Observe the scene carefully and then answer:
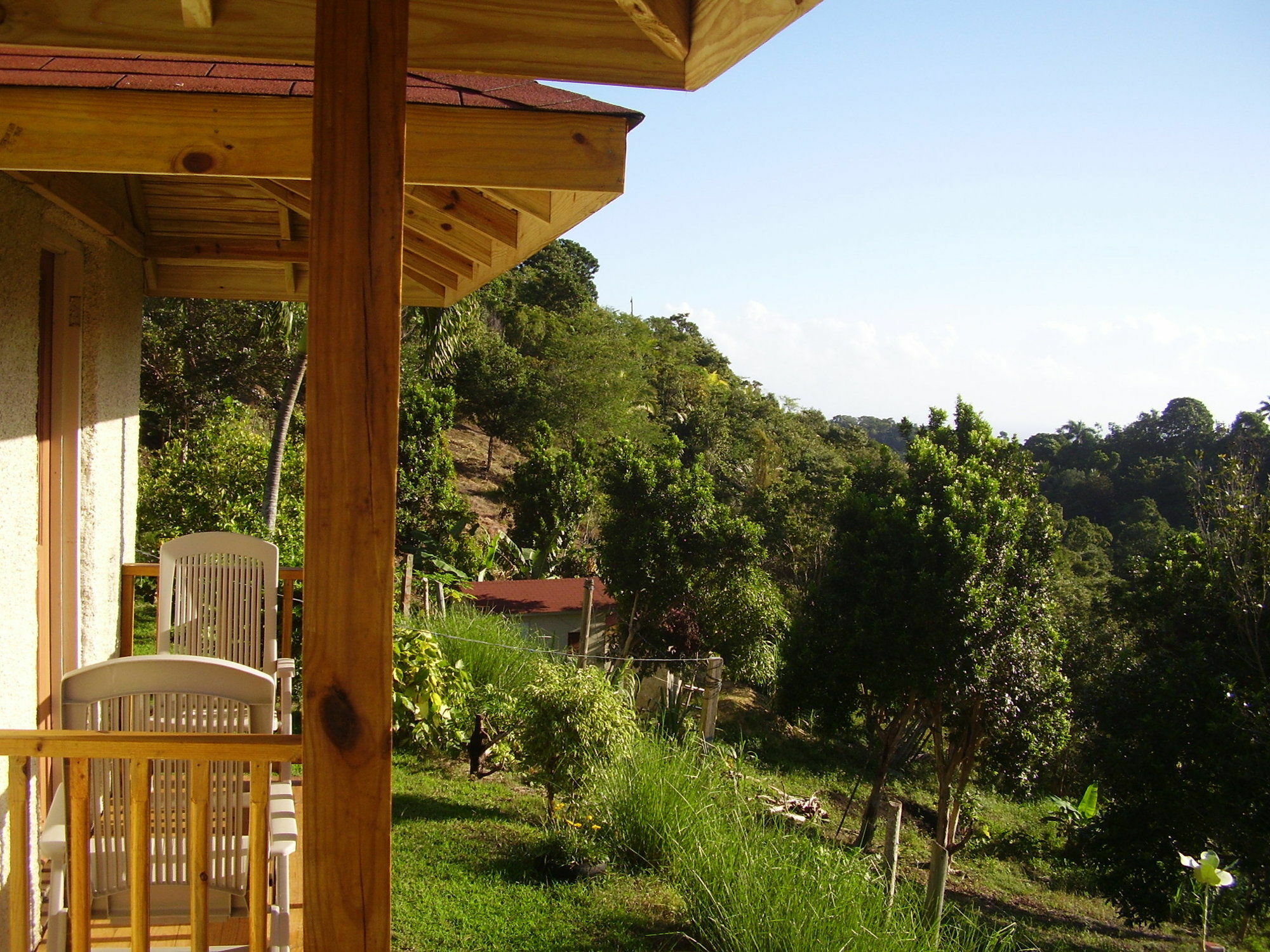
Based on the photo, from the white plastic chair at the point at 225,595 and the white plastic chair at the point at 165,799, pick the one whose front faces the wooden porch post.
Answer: the white plastic chair at the point at 225,595

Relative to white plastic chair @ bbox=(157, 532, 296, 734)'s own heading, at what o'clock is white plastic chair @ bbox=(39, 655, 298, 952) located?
white plastic chair @ bbox=(39, 655, 298, 952) is roughly at 12 o'clock from white plastic chair @ bbox=(157, 532, 296, 734).
